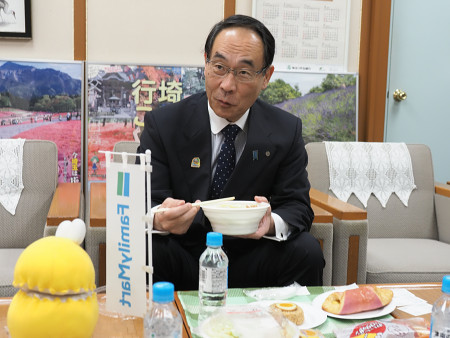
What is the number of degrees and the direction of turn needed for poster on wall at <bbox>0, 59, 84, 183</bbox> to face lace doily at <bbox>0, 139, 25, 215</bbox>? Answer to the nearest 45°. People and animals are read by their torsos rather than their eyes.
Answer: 0° — it already faces it

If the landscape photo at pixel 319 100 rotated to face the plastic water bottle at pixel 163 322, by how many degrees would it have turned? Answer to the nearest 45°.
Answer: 0° — it already faces it

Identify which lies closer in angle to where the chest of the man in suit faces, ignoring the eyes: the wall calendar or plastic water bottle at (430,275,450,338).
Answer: the plastic water bottle

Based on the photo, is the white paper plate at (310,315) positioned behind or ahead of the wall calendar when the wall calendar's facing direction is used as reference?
ahead

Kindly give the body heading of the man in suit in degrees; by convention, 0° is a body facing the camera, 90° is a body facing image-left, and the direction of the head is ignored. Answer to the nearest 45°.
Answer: approximately 0°

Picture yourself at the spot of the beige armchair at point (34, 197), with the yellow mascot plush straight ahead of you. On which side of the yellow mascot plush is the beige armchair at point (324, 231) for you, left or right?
left

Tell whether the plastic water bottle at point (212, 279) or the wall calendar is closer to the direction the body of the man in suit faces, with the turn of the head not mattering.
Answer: the plastic water bottle
